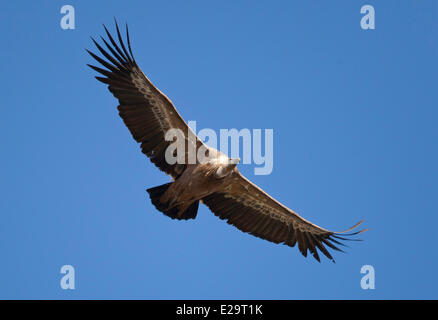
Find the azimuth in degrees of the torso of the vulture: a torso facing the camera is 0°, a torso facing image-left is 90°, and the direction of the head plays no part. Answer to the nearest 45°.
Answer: approximately 315°
